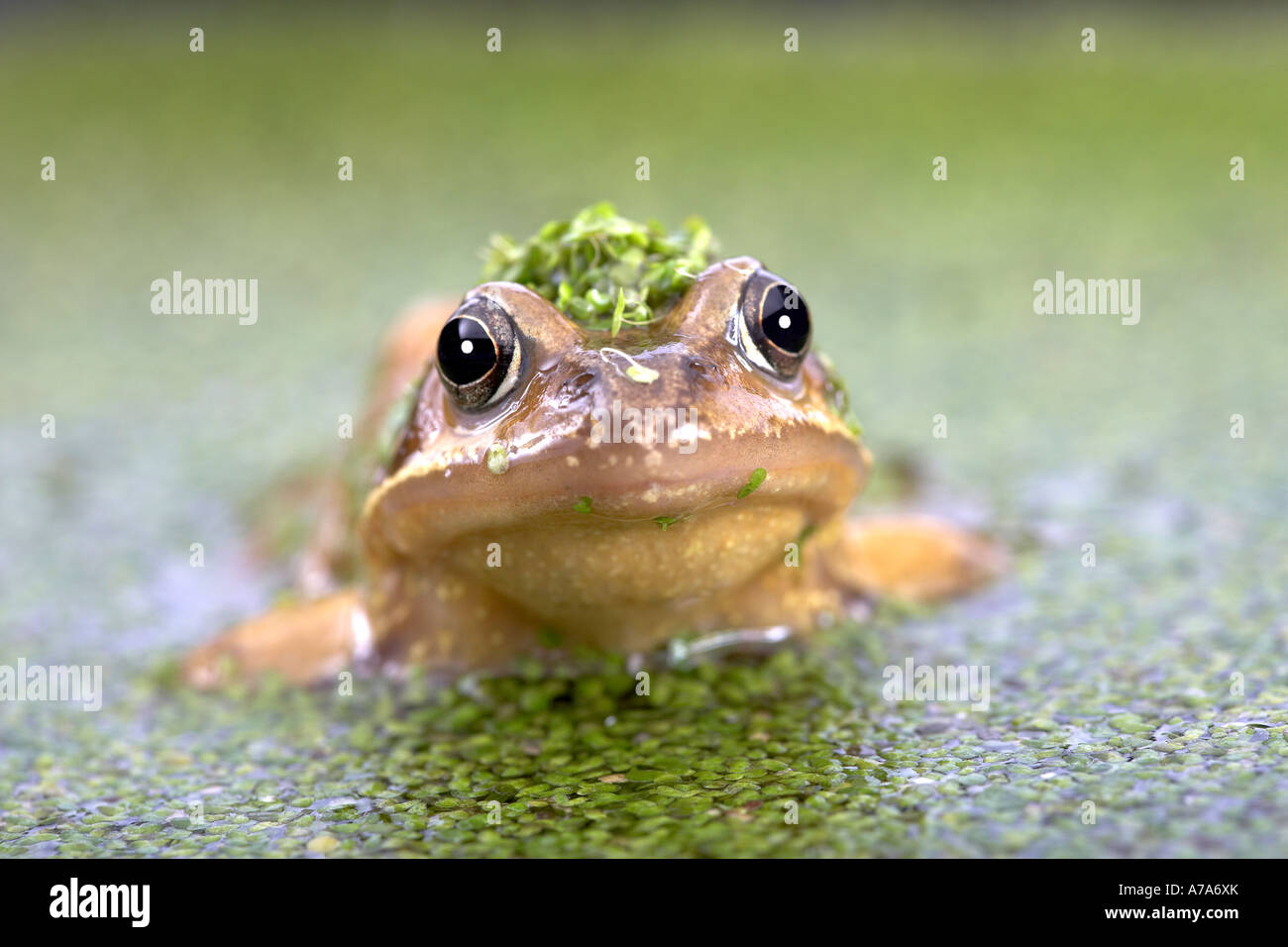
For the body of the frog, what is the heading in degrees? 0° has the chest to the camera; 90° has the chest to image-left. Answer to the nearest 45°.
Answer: approximately 0°
